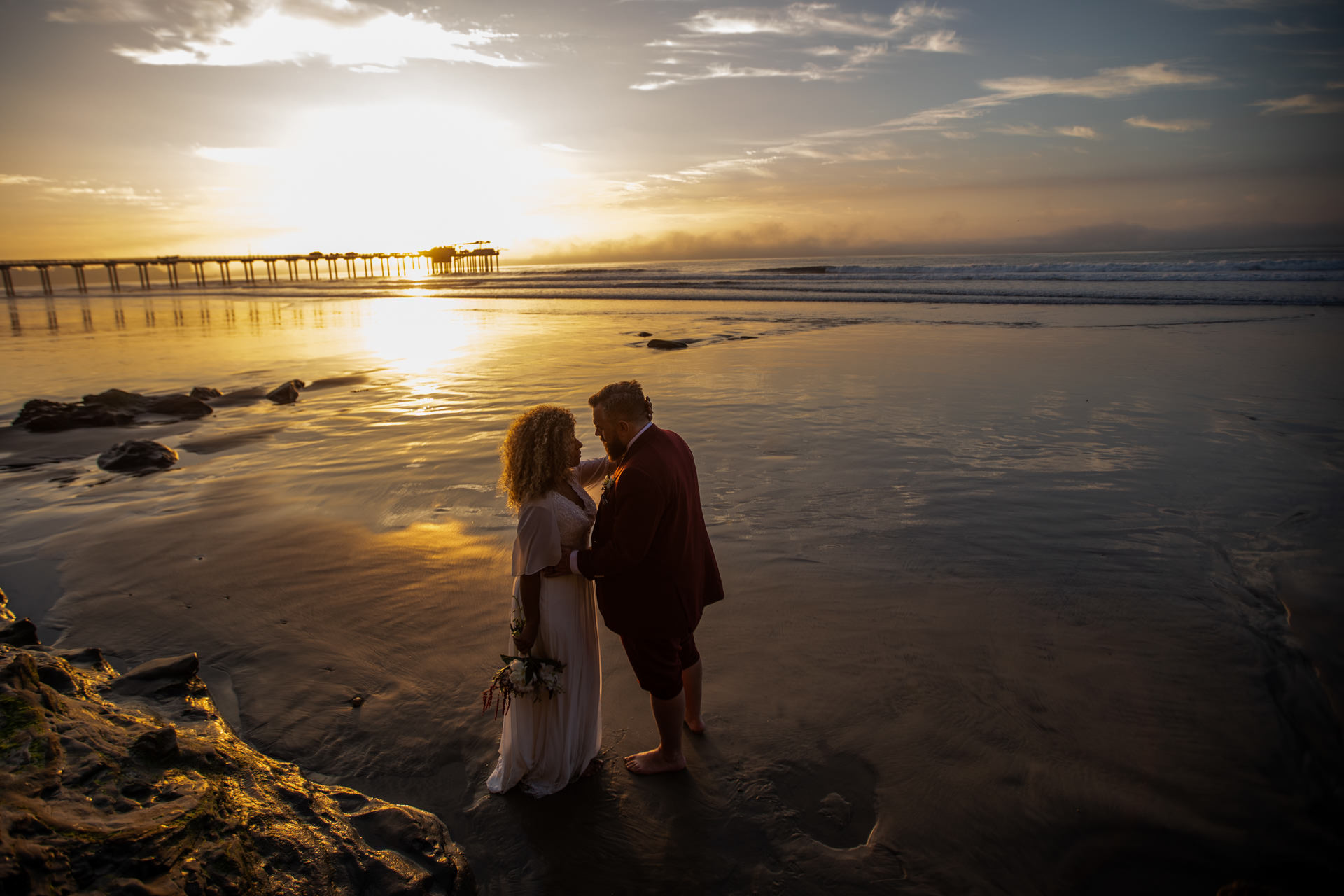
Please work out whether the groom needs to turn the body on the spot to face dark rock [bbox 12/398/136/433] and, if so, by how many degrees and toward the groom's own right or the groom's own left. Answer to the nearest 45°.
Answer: approximately 45° to the groom's own right

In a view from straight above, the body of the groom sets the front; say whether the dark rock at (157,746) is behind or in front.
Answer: in front

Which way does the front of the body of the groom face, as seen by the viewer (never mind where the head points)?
to the viewer's left

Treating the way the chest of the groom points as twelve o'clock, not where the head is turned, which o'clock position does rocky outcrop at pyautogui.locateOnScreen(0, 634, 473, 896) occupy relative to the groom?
The rocky outcrop is roughly at 11 o'clock from the groom.

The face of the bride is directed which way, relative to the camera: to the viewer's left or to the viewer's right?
to the viewer's right

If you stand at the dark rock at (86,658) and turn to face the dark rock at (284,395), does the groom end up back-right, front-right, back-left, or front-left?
back-right

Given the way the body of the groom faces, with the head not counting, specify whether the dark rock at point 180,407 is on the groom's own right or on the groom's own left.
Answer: on the groom's own right

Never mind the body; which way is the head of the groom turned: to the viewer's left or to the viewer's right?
to the viewer's left

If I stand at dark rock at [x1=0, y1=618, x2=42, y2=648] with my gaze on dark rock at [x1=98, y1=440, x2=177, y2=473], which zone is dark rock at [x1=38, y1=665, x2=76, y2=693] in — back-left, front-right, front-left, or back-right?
back-right

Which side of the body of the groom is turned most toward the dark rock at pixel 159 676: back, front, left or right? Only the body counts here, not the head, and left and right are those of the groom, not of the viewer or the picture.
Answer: front
